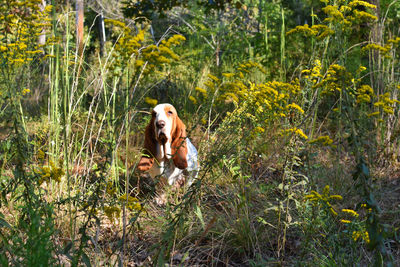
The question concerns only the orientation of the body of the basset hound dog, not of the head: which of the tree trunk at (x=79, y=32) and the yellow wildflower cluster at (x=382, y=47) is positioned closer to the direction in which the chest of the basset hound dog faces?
the yellow wildflower cluster

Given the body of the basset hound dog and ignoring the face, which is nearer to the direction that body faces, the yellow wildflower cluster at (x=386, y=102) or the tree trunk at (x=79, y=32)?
the yellow wildflower cluster

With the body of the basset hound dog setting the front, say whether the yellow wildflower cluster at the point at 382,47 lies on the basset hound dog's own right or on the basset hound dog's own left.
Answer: on the basset hound dog's own left

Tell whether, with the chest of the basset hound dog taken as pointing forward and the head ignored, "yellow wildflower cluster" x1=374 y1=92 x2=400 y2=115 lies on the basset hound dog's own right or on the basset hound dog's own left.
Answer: on the basset hound dog's own left

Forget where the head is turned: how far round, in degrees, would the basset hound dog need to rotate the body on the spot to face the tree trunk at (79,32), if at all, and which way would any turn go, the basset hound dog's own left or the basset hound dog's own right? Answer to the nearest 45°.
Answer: approximately 135° to the basset hound dog's own right

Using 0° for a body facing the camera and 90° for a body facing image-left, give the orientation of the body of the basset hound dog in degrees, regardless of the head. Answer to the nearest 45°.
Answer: approximately 0°
